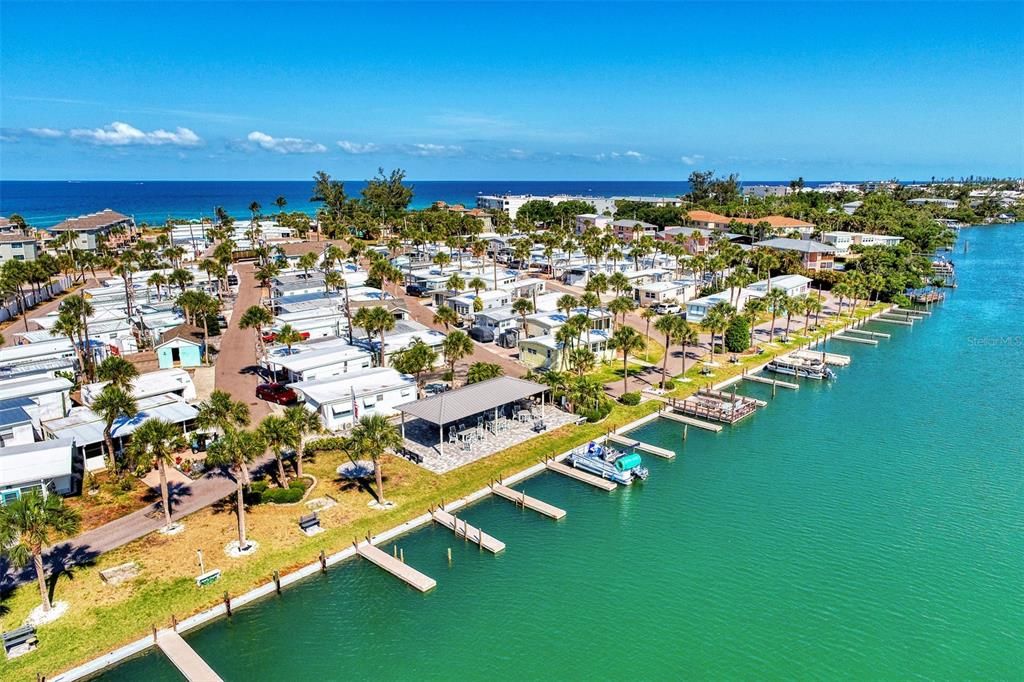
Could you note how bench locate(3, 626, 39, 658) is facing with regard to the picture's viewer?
facing the viewer and to the right of the viewer

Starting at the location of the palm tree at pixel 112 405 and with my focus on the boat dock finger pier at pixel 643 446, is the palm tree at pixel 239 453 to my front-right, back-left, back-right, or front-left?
front-right

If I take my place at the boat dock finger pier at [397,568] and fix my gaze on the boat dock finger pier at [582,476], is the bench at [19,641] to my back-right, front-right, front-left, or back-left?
back-left

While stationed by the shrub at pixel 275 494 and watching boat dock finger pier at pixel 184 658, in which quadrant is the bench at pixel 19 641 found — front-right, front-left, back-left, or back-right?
front-right

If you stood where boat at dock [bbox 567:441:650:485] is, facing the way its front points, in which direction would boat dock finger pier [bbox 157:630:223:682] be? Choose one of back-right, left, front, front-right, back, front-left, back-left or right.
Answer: left

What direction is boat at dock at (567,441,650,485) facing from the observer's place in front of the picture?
facing away from the viewer and to the left of the viewer

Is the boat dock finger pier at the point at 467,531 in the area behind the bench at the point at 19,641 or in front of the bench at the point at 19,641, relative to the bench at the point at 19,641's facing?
in front

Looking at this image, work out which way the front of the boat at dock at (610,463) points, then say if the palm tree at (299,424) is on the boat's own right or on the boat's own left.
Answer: on the boat's own left

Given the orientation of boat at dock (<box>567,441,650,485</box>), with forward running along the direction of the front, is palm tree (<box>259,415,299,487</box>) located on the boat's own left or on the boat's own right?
on the boat's own left

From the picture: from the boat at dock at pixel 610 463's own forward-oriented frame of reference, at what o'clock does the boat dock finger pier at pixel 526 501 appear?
The boat dock finger pier is roughly at 9 o'clock from the boat at dock.

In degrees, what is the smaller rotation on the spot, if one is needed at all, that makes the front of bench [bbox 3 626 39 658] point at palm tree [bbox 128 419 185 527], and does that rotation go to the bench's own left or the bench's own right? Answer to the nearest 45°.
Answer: approximately 90° to the bench's own left

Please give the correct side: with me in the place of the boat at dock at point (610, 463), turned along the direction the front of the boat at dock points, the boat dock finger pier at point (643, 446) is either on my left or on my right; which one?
on my right

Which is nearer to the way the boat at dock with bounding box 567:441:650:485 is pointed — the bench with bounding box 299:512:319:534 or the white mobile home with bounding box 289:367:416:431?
the white mobile home
